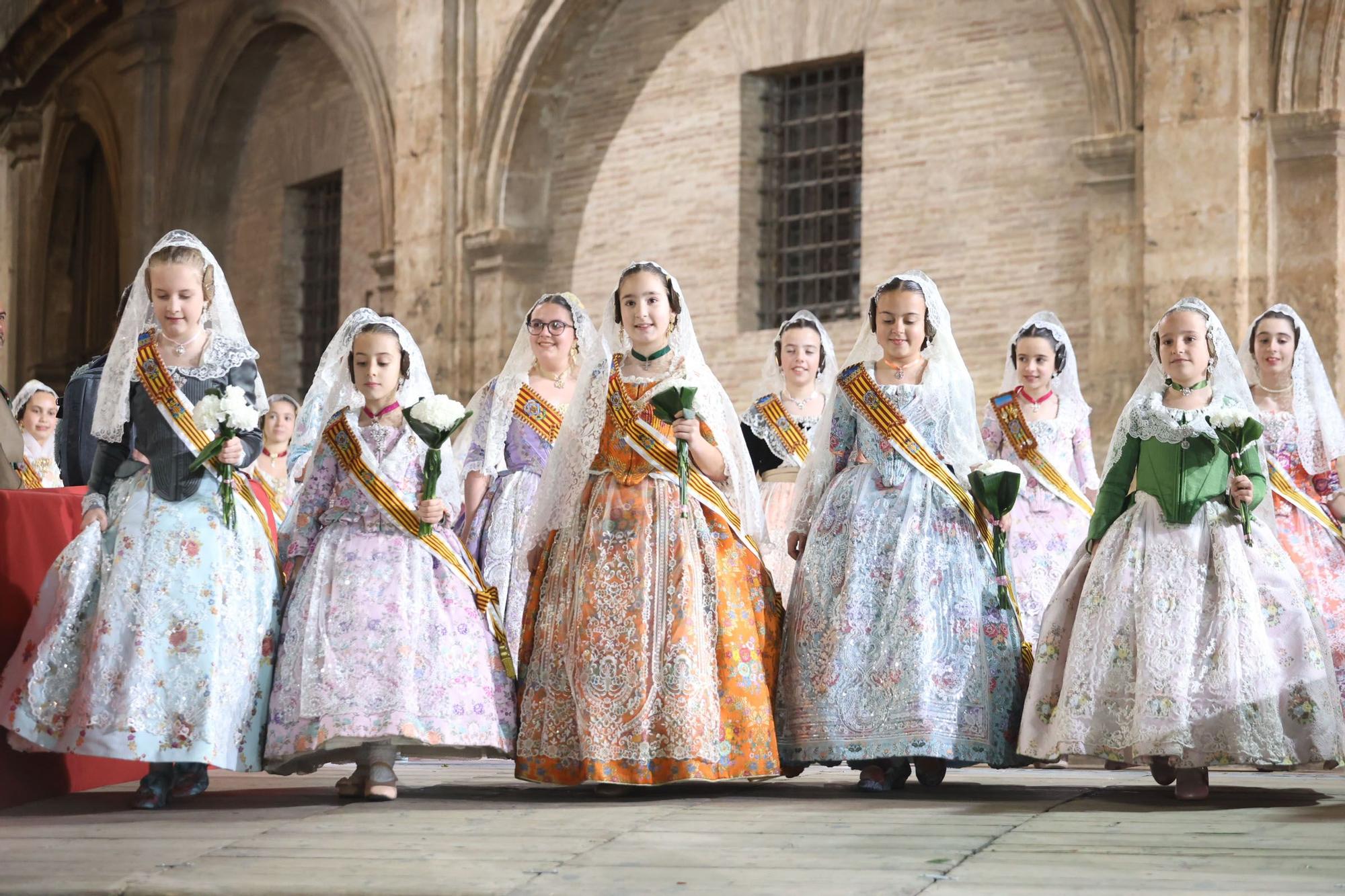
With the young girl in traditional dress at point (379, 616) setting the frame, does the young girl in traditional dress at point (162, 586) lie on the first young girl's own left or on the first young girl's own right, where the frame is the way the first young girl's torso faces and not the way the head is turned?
on the first young girl's own right

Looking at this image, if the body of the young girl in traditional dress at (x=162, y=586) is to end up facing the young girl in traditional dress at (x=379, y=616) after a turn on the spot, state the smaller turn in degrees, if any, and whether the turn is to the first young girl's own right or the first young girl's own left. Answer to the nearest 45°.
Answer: approximately 90° to the first young girl's own left

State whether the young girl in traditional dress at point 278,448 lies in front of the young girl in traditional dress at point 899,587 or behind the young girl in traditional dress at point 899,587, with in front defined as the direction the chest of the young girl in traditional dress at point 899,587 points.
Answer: behind

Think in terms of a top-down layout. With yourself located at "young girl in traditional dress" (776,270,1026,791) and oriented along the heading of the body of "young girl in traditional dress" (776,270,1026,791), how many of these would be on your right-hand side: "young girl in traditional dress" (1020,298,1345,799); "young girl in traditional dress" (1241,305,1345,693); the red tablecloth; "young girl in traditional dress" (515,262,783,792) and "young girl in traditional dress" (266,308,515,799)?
3

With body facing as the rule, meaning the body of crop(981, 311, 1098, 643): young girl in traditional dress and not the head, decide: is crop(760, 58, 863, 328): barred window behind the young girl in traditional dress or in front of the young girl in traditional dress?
behind

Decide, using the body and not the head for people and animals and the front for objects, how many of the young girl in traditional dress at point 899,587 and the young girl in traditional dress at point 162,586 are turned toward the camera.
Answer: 2

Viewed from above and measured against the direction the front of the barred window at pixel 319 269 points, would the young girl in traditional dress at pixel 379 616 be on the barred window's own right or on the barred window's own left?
on the barred window's own left

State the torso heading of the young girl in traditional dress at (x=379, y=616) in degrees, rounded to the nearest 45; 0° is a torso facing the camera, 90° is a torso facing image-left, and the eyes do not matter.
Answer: approximately 0°

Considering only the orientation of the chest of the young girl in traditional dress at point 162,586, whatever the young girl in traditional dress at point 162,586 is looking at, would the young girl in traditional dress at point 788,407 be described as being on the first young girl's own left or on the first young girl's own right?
on the first young girl's own left
